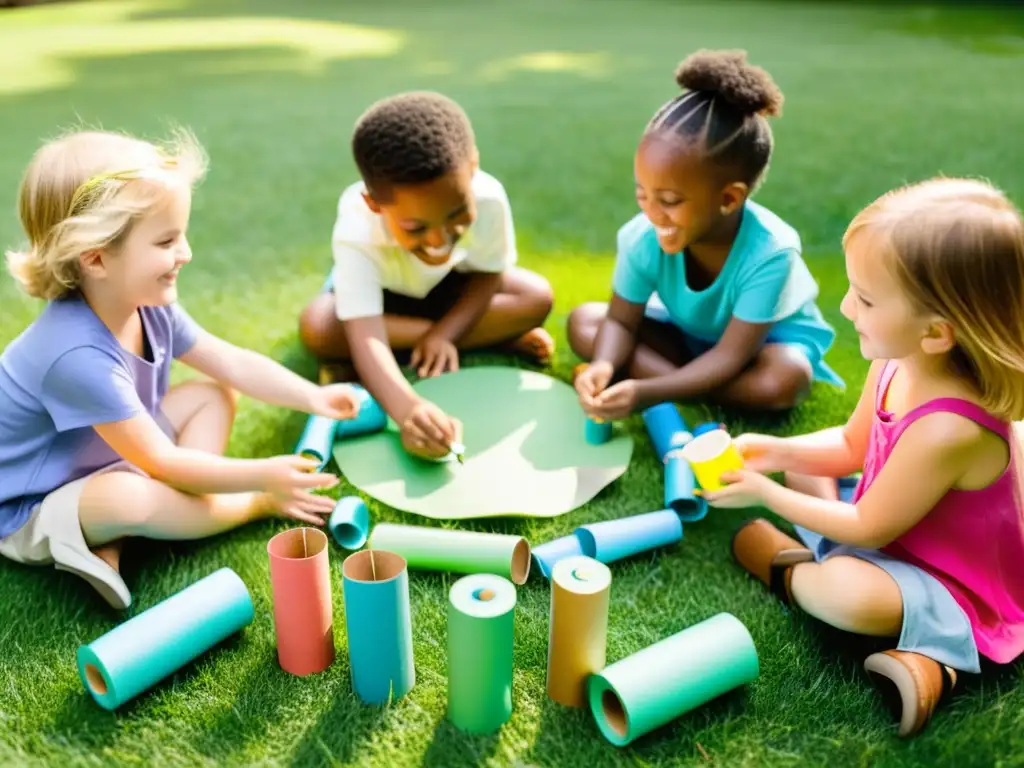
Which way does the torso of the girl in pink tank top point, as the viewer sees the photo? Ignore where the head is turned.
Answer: to the viewer's left

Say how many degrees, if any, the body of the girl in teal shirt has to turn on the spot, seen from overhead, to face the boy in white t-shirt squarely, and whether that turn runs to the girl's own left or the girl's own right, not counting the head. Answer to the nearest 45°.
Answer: approximately 45° to the girl's own right

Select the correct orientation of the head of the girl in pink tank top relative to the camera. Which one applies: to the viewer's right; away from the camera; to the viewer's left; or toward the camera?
to the viewer's left

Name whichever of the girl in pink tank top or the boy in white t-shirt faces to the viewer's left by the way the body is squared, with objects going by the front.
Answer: the girl in pink tank top

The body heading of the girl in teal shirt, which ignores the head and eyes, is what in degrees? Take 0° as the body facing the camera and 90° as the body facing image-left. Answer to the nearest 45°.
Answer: approximately 45°

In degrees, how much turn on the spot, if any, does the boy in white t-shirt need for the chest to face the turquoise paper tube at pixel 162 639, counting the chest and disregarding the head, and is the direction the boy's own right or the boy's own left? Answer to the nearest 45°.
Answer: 0° — they already face it

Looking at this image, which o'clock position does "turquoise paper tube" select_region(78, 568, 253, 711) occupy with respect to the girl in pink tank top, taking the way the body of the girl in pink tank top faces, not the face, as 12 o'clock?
The turquoise paper tube is roughly at 11 o'clock from the girl in pink tank top.

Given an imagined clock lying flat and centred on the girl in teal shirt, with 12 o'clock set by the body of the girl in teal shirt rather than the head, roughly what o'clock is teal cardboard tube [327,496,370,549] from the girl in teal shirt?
The teal cardboard tube is roughly at 12 o'clock from the girl in teal shirt.

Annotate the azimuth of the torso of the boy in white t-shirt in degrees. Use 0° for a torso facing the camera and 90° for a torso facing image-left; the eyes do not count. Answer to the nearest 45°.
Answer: approximately 0°

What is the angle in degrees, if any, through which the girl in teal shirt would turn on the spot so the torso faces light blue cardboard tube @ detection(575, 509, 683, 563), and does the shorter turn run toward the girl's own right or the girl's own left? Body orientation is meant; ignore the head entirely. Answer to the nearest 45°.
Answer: approximately 45° to the girl's own left
